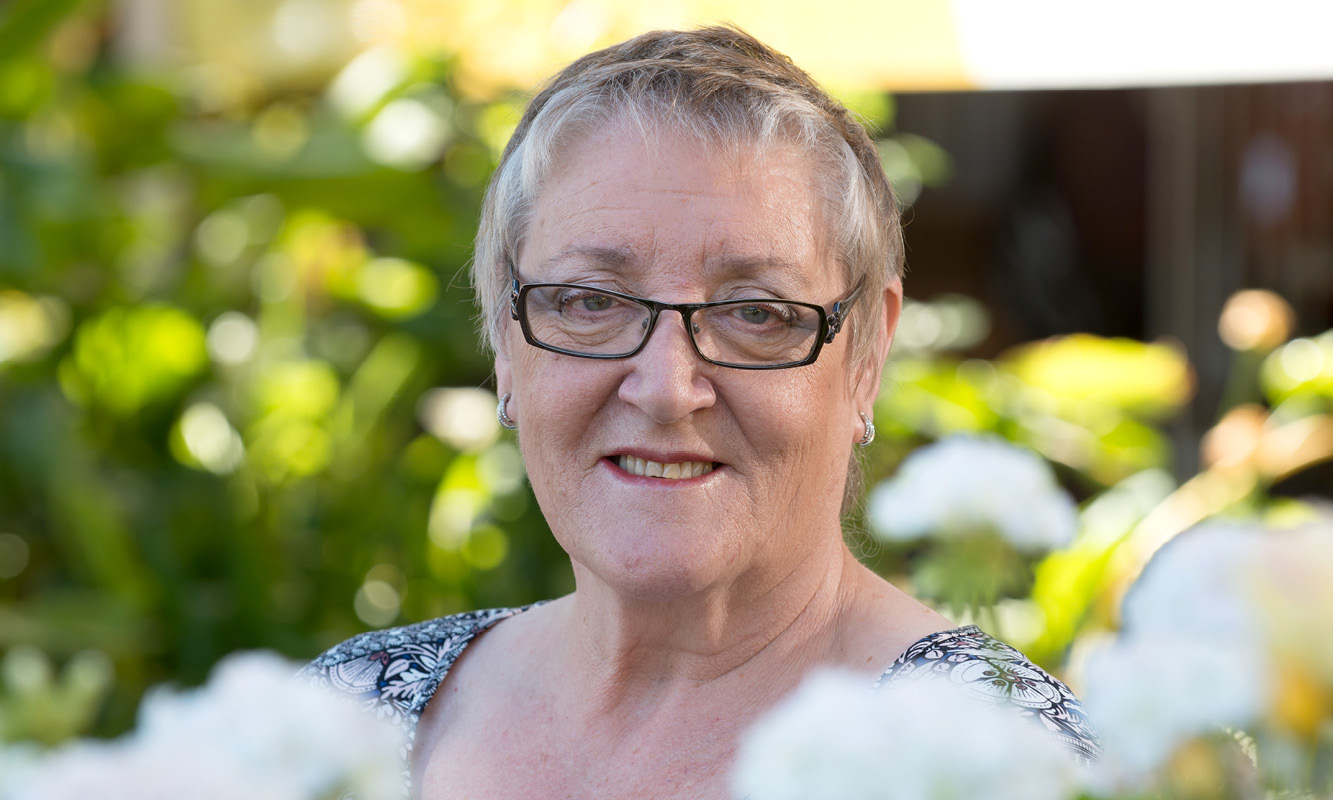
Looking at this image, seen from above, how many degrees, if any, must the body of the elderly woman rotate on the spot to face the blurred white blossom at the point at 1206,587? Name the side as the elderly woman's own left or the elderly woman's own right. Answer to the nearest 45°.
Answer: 0° — they already face it

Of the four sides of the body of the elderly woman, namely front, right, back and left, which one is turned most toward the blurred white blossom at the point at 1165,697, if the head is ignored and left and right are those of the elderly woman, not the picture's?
front

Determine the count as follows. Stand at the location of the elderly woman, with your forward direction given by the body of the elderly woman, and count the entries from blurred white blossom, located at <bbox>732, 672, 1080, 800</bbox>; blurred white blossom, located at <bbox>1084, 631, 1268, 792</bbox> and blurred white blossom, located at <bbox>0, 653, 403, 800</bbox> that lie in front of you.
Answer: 3

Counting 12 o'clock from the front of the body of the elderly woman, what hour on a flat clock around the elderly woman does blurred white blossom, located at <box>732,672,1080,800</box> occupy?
The blurred white blossom is roughly at 12 o'clock from the elderly woman.

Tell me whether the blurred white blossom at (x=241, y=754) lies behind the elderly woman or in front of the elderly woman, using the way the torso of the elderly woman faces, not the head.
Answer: in front

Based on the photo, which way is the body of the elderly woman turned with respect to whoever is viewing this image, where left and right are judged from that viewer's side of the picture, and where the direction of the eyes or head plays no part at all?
facing the viewer

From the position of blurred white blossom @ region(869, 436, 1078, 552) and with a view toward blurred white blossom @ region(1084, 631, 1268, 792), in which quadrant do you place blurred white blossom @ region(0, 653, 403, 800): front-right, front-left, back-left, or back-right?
front-right
